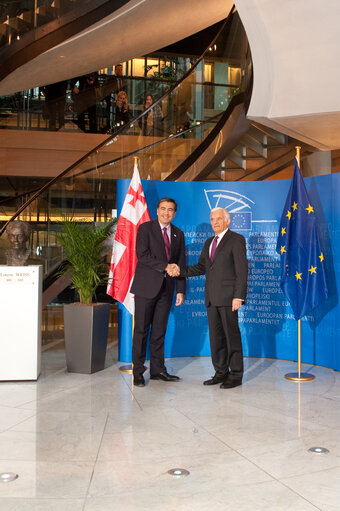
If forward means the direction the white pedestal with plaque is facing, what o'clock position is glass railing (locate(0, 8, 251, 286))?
The glass railing is roughly at 7 o'clock from the white pedestal with plaque.

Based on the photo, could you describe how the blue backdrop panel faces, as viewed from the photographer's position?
facing the viewer

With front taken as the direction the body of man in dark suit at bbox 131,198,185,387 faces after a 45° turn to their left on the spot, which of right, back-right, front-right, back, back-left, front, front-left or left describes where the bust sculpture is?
back

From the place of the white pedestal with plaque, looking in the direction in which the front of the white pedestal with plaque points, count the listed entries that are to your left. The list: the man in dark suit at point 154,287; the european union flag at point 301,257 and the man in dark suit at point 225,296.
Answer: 3

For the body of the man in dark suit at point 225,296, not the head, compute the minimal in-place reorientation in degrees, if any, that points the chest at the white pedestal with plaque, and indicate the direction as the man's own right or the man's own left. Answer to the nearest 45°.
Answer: approximately 45° to the man's own right

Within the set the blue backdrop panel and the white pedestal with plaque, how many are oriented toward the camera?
2

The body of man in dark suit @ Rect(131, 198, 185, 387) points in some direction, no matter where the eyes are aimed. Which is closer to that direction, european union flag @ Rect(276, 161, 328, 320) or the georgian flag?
the european union flag

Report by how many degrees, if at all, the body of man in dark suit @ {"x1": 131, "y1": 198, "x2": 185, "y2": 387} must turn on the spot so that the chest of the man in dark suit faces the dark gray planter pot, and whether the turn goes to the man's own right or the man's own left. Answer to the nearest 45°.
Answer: approximately 135° to the man's own right

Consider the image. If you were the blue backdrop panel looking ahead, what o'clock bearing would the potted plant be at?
The potted plant is roughly at 2 o'clock from the blue backdrop panel.

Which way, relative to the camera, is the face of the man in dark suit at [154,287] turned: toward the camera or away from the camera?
toward the camera

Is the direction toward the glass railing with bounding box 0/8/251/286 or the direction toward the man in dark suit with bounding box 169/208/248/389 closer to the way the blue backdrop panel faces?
the man in dark suit

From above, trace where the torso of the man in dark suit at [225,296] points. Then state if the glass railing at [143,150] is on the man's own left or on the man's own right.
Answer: on the man's own right
